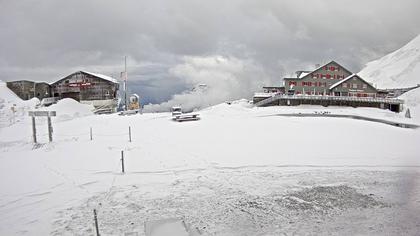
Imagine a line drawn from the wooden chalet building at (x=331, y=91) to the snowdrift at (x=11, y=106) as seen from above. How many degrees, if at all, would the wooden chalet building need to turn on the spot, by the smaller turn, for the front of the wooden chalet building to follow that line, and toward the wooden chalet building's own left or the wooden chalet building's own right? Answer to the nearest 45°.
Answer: approximately 45° to the wooden chalet building's own right

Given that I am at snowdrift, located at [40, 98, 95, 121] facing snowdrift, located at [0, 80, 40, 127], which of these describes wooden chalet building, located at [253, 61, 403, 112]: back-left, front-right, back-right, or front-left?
back-right

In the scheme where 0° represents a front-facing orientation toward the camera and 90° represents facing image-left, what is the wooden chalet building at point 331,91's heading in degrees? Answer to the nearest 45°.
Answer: approximately 0°

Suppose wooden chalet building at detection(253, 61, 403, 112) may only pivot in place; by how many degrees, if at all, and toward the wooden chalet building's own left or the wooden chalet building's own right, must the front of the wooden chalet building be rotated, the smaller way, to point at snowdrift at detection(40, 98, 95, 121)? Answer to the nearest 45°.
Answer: approximately 45° to the wooden chalet building's own right
